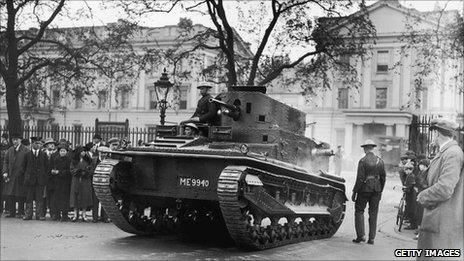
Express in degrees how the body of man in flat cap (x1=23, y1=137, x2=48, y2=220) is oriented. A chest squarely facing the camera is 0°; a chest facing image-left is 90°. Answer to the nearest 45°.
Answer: approximately 0°

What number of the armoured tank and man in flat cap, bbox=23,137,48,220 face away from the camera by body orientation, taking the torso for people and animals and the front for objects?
0

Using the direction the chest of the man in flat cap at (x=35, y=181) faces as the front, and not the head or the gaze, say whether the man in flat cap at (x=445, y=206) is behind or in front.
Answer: in front

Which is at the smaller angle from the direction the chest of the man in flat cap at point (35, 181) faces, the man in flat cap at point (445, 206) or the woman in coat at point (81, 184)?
the man in flat cap

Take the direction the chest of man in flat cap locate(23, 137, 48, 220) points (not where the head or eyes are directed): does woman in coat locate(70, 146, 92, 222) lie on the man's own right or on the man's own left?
on the man's own left

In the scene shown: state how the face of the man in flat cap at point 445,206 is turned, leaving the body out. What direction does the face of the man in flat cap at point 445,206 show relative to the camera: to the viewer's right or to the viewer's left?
to the viewer's left

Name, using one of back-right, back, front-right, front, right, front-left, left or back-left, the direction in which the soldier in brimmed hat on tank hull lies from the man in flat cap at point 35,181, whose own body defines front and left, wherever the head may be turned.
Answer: front-left
